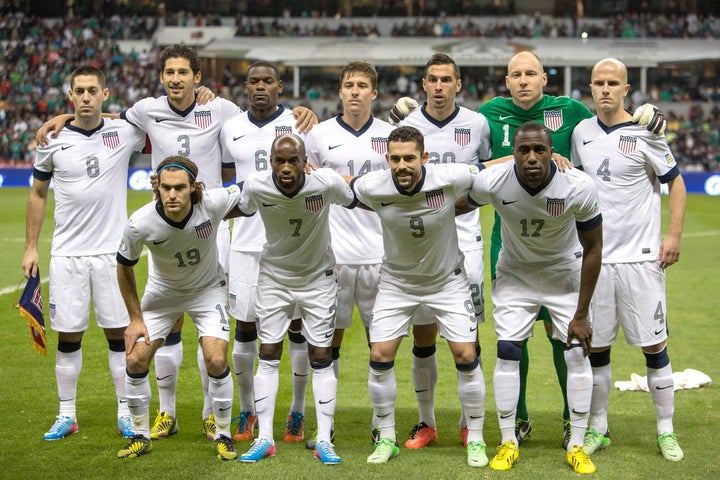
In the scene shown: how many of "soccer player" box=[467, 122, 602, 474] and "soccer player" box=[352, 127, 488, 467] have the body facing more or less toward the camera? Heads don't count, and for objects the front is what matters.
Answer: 2

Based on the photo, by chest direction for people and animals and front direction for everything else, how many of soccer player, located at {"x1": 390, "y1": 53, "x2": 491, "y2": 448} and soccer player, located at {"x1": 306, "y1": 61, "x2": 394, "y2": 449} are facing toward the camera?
2

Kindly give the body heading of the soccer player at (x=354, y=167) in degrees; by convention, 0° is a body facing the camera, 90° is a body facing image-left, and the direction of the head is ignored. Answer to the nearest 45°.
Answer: approximately 0°

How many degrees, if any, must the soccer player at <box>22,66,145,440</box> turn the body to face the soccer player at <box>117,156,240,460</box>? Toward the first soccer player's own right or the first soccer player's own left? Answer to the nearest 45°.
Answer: approximately 45° to the first soccer player's own left

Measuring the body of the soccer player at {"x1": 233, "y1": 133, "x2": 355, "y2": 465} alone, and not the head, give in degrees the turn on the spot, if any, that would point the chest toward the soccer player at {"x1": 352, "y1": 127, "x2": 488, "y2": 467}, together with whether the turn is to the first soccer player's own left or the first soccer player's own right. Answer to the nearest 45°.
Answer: approximately 90° to the first soccer player's own left

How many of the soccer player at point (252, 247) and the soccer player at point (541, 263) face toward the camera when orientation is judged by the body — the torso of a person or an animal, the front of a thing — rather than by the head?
2

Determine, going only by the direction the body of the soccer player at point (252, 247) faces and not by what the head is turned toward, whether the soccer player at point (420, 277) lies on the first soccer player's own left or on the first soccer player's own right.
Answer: on the first soccer player's own left

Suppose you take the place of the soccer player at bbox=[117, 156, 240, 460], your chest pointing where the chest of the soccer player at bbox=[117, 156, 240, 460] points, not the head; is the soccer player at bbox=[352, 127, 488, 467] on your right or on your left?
on your left

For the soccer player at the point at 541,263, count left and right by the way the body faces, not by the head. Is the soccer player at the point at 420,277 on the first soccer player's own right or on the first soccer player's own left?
on the first soccer player's own right

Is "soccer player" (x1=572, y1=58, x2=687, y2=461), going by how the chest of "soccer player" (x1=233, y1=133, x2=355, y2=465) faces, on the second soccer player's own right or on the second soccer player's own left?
on the second soccer player's own left
